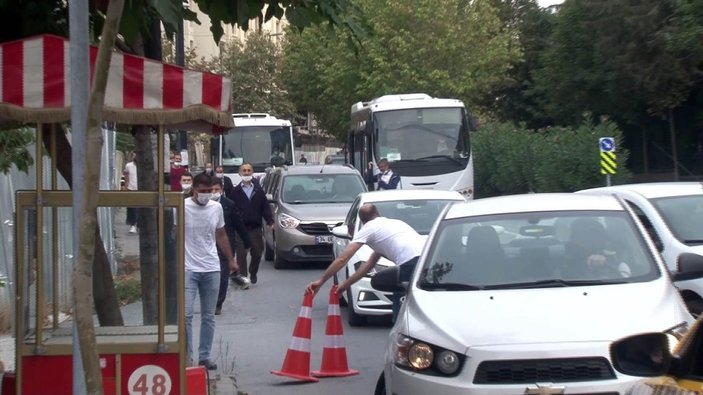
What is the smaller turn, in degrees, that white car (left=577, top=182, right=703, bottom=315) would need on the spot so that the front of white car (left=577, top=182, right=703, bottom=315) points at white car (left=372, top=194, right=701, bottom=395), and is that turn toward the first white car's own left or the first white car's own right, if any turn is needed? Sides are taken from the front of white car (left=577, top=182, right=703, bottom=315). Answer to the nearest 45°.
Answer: approximately 45° to the first white car's own right

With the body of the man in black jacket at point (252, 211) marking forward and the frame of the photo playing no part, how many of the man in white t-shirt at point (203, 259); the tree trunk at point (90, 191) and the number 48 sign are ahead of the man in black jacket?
3

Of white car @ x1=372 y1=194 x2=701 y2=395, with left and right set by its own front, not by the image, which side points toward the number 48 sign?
right

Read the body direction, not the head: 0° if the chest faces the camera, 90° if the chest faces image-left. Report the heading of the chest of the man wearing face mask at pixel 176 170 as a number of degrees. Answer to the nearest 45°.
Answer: approximately 0°

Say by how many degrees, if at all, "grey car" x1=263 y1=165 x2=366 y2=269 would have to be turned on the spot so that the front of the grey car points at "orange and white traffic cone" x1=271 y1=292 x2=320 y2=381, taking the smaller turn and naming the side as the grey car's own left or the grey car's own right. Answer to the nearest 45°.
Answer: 0° — it already faces it
